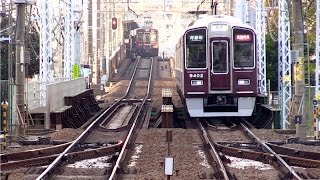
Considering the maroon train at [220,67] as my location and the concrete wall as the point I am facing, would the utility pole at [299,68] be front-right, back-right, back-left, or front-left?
back-left

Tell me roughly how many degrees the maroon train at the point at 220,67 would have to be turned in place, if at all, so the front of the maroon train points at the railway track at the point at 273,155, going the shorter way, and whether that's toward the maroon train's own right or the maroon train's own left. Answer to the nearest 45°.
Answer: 0° — it already faces it

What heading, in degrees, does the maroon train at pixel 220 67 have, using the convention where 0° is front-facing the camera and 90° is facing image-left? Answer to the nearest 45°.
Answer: approximately 0°

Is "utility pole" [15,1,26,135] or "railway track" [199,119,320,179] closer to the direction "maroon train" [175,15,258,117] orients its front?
the railway track

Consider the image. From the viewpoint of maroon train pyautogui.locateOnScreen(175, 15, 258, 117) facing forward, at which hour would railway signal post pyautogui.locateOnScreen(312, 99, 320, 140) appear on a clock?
The railway signal post is roughly at 11 o'clock from the maroon train.

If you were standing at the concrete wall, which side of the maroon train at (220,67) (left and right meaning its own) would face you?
right

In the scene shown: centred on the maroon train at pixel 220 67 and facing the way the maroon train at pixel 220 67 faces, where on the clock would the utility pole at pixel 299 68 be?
The utility pole is roughly at 11 o'clock from the maroon train.

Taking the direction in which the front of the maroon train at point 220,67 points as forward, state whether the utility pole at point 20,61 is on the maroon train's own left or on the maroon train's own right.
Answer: on the maroon train's own right
